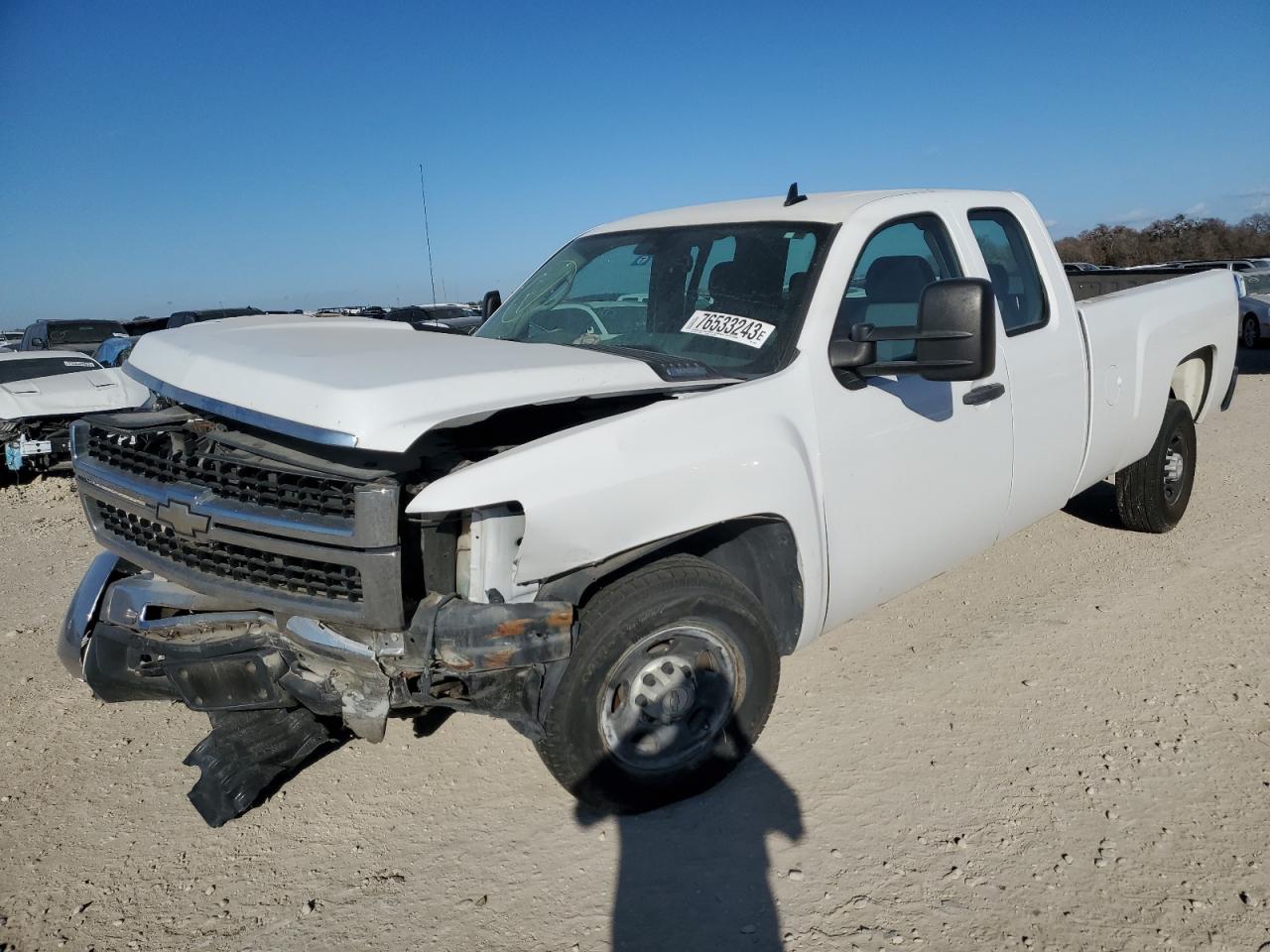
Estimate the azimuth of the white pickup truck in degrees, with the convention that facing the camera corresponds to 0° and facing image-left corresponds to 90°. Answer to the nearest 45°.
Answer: approximately 45°

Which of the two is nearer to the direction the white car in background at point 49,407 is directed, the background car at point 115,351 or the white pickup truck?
the white pickup truck

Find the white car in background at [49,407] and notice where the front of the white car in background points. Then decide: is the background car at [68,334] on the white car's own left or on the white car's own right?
on the white car's own left

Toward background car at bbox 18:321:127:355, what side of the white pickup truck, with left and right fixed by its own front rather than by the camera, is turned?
right

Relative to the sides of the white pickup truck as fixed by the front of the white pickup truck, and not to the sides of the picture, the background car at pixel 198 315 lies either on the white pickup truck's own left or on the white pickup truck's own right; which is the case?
on the white pickup truck's own right

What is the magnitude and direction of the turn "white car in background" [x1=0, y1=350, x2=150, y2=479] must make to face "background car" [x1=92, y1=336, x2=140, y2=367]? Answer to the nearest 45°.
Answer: approximately 135° to its left

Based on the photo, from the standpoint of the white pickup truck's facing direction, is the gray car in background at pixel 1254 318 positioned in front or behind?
behind

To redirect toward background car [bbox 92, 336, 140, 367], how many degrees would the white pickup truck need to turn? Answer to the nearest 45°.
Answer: approximately 90° to its right

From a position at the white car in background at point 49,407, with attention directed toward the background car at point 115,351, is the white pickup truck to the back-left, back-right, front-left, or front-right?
back-right
